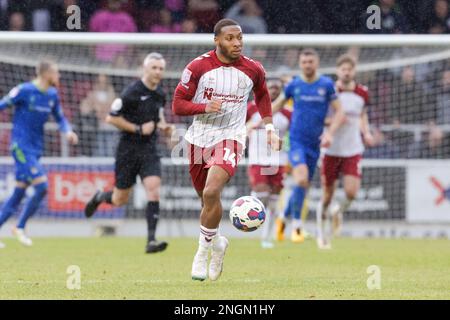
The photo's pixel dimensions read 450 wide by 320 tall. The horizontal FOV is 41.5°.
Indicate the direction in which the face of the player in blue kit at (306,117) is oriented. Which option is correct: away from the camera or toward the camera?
toward the camera

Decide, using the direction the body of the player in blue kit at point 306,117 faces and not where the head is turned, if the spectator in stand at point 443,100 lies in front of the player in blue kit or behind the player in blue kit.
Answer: behind

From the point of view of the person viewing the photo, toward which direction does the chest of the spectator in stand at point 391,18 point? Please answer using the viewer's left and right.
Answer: facing the viewer

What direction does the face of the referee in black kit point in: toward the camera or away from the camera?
toward the camera

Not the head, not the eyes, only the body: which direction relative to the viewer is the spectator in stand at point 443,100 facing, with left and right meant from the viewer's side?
facing the viewer

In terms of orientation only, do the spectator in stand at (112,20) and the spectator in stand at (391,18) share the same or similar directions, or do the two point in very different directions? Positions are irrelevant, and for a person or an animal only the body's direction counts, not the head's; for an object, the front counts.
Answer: same or similar directions

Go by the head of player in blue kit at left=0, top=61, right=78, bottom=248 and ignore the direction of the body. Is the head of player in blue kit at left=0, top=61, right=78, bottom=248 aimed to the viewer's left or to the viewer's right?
to the viewer's right

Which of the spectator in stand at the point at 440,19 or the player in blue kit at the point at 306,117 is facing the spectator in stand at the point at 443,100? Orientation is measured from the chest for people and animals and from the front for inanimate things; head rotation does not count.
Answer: the spectator in stand at the point at 440,19

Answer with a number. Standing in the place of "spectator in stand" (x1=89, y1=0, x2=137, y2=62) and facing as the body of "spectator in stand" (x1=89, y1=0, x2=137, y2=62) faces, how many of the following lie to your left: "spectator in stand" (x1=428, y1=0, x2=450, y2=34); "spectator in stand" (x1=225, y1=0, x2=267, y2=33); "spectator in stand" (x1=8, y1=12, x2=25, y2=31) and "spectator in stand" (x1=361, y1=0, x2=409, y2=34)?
3

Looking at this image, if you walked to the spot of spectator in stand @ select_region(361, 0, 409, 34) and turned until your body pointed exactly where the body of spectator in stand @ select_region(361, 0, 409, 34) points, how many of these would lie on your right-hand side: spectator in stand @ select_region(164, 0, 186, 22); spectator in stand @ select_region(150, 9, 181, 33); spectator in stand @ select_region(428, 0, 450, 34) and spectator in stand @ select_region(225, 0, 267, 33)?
3

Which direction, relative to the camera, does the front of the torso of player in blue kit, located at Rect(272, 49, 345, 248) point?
toward the camera

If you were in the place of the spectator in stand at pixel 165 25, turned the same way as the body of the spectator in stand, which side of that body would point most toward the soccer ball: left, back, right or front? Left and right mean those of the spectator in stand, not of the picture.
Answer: front

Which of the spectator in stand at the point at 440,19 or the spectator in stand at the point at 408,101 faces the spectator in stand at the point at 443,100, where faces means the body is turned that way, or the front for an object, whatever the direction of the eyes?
the spectator in stand at the point at 440,19
